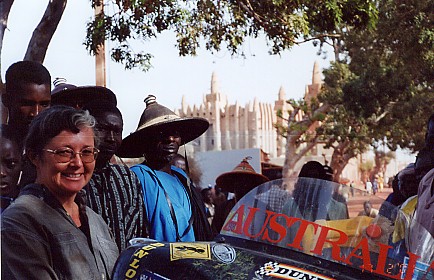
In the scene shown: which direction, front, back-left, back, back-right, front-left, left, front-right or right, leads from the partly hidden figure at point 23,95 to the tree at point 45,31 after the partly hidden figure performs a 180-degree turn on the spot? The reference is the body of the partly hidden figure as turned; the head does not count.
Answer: front-right

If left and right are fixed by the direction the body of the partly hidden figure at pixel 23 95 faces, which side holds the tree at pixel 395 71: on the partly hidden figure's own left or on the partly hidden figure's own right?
on the partly hidden figure's own left

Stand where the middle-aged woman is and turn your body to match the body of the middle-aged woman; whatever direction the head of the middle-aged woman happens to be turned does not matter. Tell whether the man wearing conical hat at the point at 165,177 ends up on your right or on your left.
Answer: on your left

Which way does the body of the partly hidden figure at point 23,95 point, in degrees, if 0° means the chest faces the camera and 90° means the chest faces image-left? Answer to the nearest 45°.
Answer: approximately 315°

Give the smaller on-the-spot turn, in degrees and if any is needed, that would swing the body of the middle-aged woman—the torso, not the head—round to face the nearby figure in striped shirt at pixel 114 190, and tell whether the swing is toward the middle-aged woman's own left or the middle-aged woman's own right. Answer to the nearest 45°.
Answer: approximately 135° to the middle-aged woman's own left

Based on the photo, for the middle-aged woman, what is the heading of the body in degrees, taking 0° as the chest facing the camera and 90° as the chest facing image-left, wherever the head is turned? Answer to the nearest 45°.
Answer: approximately 315°
